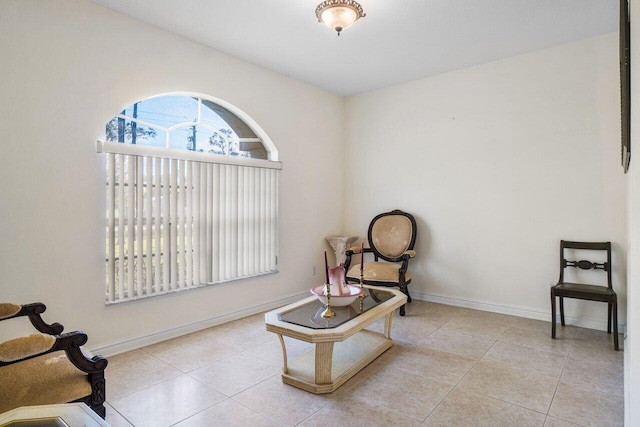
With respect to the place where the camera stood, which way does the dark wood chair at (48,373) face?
facing away from the viewer and to the right of the viewer

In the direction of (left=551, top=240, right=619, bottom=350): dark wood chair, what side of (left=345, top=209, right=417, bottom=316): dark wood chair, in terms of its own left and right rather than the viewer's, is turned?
left

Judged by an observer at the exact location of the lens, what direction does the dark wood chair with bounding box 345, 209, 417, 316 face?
facing the viewer and to the left of the viewer
